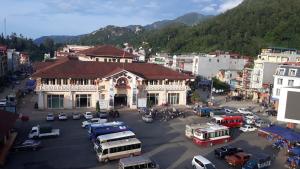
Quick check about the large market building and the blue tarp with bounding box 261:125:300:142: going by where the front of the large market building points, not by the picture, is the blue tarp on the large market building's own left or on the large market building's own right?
on the large market building's own left

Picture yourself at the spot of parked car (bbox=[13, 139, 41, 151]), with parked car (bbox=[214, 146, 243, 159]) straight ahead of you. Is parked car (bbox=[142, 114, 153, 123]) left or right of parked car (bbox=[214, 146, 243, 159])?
left

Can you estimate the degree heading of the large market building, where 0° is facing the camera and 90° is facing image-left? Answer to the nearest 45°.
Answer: approximately 0°

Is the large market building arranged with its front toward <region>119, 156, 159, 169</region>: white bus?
yes

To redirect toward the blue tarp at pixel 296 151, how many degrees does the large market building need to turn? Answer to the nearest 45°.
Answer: approximately 45° to its left
